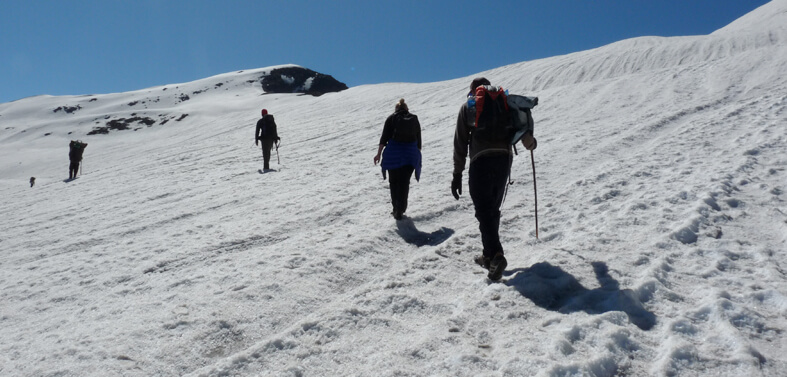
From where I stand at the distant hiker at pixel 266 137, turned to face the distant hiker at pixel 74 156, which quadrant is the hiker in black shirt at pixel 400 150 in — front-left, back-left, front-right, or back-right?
back-left

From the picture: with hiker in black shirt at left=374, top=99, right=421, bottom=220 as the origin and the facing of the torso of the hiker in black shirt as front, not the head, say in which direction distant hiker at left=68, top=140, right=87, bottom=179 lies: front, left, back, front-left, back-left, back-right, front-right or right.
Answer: front-left

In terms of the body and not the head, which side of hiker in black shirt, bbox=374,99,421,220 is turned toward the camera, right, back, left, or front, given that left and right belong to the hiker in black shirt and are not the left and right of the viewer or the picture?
back

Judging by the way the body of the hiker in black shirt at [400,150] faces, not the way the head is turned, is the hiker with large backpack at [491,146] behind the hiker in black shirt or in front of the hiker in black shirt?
behind

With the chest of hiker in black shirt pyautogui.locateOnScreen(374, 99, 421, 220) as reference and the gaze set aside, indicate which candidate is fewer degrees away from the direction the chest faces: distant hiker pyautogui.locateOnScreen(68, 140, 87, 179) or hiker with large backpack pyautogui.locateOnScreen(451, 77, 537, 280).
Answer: the distant hiker

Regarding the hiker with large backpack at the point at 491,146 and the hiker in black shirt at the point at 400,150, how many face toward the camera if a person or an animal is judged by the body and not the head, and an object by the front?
0

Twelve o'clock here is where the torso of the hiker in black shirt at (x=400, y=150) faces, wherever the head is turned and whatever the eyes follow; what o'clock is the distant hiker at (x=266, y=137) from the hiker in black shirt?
The distant hiker is roughly at 11 o'clock from the hiker in black shirt.

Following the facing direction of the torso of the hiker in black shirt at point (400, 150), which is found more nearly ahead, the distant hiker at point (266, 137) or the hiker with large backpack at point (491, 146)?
the distant hiker

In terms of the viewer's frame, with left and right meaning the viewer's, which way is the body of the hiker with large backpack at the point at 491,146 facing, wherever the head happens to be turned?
facing away from the viewer and to the left of the viewer

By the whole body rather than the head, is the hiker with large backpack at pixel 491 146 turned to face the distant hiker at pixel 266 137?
yes

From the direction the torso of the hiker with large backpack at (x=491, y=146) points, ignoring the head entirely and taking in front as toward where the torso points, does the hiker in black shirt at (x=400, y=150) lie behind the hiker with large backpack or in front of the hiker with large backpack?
in front
